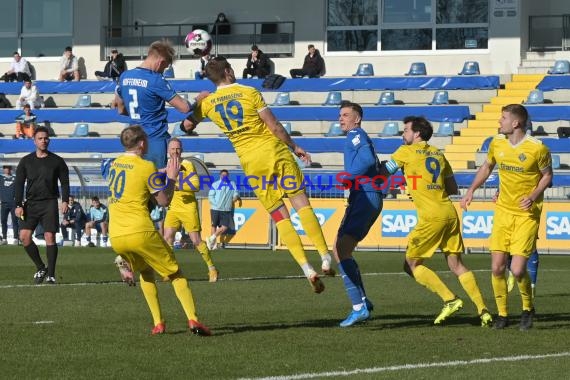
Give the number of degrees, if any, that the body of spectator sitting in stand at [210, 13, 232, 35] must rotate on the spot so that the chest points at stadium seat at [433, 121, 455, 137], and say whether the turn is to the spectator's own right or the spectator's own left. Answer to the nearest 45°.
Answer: approximately 45° to the spectator's own left

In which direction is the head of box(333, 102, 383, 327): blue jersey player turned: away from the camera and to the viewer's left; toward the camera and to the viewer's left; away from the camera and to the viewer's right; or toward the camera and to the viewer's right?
toward the camera and to the viewer's left

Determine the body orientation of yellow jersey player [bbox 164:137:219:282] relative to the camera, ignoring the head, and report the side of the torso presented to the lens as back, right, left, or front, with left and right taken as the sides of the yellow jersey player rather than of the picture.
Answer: front

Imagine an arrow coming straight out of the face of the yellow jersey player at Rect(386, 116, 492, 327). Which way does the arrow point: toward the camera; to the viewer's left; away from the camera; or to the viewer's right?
to the viewer's left

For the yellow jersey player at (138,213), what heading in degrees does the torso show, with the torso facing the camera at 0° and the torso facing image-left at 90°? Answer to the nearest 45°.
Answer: approximately 225°

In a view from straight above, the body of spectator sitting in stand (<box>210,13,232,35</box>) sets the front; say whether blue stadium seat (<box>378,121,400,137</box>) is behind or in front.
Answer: in front

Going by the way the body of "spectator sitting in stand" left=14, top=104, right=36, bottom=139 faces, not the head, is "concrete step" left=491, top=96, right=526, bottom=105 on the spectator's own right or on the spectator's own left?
on the spectator's own left

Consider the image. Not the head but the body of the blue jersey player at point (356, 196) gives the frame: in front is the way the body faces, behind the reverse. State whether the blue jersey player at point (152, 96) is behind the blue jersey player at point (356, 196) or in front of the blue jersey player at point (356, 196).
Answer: in front

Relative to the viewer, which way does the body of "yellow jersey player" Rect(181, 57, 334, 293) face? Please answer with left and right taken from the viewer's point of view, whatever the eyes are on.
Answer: facing away from the viewer

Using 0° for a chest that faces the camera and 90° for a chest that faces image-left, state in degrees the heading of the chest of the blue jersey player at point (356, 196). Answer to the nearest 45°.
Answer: approximately 90°

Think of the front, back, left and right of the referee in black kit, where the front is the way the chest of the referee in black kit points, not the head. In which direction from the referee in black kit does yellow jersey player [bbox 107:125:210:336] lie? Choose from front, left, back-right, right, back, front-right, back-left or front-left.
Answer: front

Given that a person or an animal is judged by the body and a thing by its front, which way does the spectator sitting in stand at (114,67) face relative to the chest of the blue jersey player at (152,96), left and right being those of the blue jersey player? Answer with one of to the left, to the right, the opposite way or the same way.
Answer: the opposite way

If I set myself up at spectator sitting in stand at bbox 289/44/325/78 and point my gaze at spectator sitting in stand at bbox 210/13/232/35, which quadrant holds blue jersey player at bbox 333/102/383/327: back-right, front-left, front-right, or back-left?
back-left

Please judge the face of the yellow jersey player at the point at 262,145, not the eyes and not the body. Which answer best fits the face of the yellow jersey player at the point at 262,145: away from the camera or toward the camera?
away from the camera

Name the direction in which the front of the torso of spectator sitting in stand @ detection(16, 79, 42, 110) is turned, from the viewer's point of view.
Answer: toward the camera
